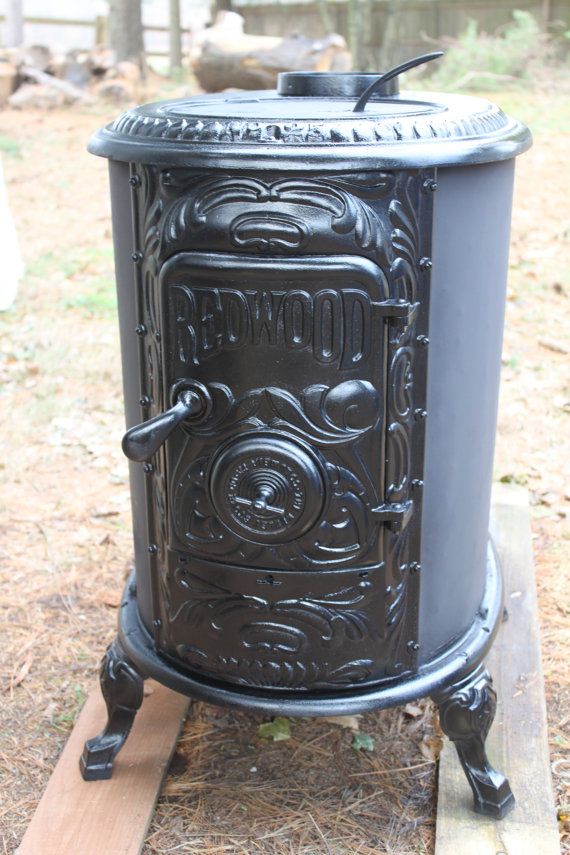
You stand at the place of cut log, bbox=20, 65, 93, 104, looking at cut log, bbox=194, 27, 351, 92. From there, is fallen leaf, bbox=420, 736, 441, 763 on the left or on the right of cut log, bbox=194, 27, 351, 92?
right

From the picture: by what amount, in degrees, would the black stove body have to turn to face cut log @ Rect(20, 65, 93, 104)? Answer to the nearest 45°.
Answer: approximately 180°

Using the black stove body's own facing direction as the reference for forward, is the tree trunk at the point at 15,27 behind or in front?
behind

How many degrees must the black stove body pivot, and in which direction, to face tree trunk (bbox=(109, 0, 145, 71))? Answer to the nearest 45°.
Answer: approximately 180°

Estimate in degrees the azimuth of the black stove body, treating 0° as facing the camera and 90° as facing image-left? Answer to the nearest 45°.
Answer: approximately 0°
